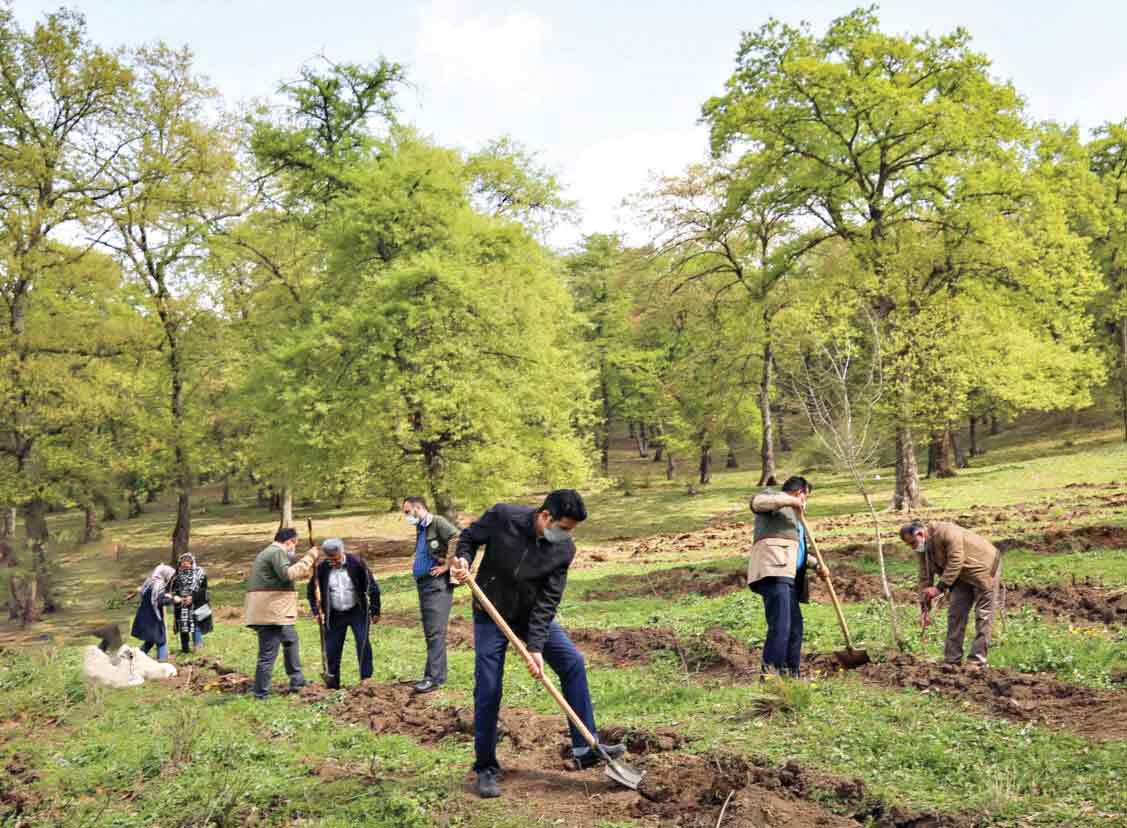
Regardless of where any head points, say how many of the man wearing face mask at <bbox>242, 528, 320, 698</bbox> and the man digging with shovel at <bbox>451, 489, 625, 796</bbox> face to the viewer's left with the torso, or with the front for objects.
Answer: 0

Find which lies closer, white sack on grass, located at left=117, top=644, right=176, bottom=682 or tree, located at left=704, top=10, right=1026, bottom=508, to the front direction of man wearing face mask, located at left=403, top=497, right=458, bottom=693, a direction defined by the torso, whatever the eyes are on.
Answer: the white sack on grass

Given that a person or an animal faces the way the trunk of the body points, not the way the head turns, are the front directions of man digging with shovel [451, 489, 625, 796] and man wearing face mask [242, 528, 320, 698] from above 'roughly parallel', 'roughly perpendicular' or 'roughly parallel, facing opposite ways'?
roughly perpendicular

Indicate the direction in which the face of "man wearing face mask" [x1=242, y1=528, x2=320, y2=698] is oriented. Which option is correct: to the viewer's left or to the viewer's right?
to the viewer's right

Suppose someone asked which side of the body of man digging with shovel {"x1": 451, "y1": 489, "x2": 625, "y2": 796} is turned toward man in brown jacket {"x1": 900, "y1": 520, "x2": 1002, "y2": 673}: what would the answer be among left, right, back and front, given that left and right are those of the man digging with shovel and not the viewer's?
left

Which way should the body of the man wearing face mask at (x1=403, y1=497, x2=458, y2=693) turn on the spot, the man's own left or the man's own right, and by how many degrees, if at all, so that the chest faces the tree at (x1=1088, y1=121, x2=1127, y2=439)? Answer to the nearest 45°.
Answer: approximately 180°

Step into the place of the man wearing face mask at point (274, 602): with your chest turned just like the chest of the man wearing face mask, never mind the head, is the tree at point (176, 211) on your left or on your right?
on your left

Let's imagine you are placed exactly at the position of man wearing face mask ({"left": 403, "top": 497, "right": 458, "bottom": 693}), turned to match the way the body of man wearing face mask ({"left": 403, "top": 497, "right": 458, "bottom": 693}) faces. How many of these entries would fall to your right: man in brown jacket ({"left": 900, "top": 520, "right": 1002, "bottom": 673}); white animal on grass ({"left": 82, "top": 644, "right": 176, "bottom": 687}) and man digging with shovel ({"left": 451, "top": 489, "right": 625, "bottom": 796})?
1

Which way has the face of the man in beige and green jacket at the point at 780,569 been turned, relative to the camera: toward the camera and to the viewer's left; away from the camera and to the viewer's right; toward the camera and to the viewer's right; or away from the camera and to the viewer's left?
away from the camera and to the viewer's right

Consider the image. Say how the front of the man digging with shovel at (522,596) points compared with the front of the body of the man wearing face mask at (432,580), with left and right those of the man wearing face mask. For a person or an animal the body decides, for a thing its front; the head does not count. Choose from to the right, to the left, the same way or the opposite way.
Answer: to the left

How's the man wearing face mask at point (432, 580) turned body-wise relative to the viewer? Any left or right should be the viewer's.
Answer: facing the viewer and to the left of the viewer

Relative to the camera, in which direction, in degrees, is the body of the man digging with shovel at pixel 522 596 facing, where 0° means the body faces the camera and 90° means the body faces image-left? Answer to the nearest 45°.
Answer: approximately 315°

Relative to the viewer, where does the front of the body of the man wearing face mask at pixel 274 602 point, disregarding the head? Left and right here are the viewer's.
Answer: facing away from the viewer and to the right of the viewer

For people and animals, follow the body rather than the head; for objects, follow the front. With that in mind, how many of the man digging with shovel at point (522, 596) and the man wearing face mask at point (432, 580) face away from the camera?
0
